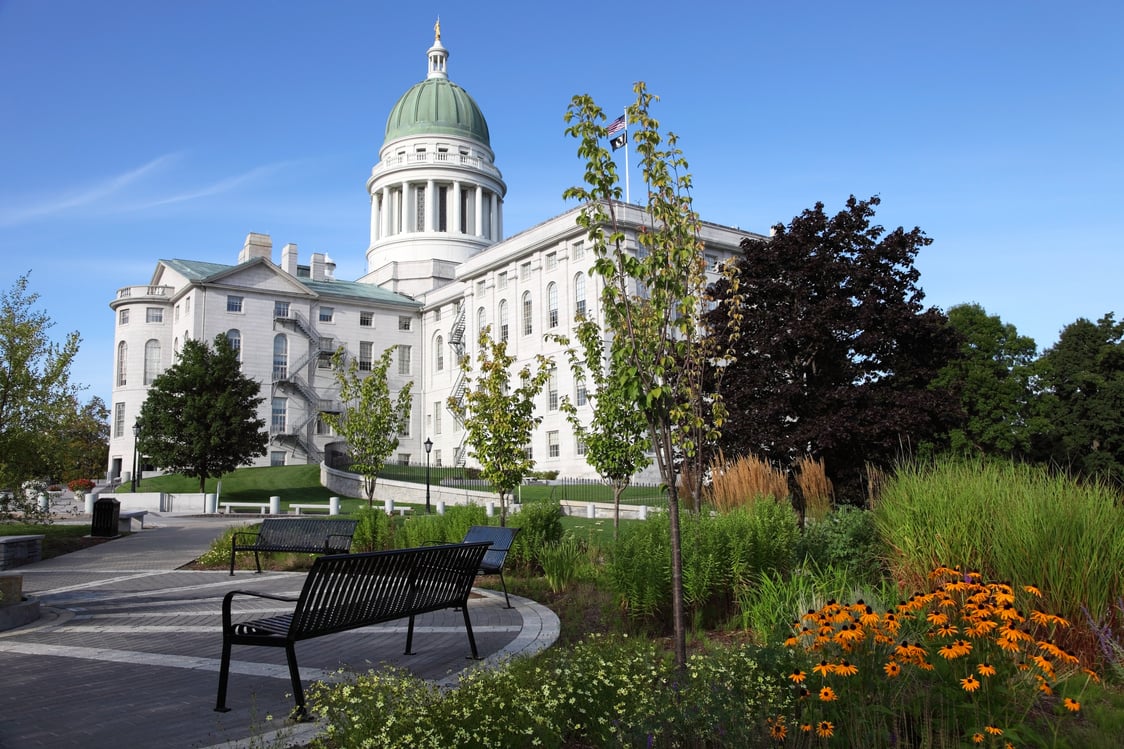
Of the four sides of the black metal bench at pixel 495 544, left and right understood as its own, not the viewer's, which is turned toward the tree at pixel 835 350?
back

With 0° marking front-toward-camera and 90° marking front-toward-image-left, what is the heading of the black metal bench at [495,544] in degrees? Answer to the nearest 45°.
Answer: approximately 45°

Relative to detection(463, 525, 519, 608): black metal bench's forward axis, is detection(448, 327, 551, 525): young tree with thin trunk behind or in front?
behind

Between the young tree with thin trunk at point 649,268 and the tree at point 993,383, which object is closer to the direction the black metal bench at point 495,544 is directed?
the young tree with thin trunk

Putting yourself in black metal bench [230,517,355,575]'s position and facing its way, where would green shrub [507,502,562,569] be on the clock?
The green shrub is roughly at 8 o'clock from the black metal bench.

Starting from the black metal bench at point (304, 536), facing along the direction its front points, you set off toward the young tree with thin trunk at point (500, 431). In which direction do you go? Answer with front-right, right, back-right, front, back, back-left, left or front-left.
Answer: back

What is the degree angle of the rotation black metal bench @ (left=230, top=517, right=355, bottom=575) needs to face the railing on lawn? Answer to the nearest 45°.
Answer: approximately 180°

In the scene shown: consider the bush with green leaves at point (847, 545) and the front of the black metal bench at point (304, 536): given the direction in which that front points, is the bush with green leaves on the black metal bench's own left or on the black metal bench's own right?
on the black metal bench's own left

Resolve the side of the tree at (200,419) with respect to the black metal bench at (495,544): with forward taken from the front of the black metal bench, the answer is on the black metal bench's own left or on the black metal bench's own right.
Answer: on the black metal bench's own right

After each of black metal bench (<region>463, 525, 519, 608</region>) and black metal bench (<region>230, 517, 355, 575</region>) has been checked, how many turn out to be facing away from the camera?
0

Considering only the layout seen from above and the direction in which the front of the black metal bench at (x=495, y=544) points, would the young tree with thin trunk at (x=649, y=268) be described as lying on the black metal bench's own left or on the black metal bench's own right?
on the black metal bench's own left
